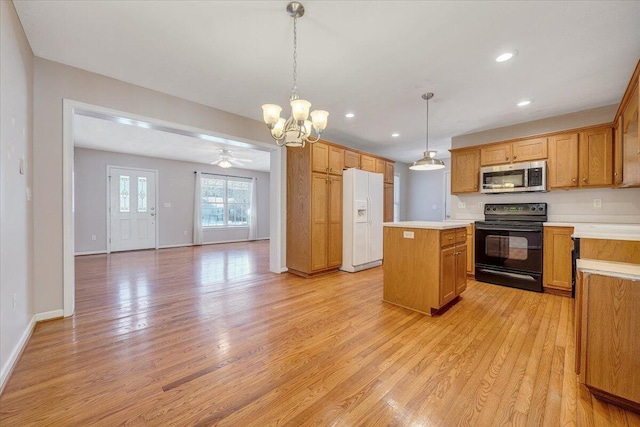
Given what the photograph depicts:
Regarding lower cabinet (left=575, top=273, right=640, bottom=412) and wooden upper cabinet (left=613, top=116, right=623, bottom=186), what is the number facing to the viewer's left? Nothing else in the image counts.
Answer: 2

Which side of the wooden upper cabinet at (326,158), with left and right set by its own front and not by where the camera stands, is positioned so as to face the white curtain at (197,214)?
back

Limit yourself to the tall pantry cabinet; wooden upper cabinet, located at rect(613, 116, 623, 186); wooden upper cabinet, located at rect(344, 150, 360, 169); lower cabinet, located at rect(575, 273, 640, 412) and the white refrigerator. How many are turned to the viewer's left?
2

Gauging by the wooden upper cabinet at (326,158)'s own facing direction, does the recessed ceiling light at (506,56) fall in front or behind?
in front

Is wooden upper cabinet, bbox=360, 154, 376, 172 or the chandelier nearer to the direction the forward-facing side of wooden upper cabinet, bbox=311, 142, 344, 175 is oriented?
the chandelier

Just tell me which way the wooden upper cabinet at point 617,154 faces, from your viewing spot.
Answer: facing to the left of the viewer

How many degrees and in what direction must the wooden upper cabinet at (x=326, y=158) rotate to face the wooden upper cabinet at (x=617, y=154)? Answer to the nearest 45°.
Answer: approximately 45° to its left

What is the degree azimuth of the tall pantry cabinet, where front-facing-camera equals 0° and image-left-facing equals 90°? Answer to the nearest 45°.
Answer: approximately 315°

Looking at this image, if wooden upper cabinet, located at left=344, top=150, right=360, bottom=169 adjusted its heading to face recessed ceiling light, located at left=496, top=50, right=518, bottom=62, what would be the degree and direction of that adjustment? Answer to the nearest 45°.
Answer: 0° — it already faces it

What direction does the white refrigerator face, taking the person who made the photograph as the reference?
facing the viewer and to the right of the viewer

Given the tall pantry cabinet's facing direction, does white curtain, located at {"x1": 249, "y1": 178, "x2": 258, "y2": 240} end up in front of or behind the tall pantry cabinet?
behind

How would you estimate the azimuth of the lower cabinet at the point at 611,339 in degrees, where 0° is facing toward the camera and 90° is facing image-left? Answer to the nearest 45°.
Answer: approximately 90°

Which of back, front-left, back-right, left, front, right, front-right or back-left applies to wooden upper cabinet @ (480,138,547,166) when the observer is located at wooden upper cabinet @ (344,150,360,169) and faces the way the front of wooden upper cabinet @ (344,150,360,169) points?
front-left

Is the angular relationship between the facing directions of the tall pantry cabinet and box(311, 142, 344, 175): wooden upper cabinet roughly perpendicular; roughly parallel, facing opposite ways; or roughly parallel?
roughly parallel
